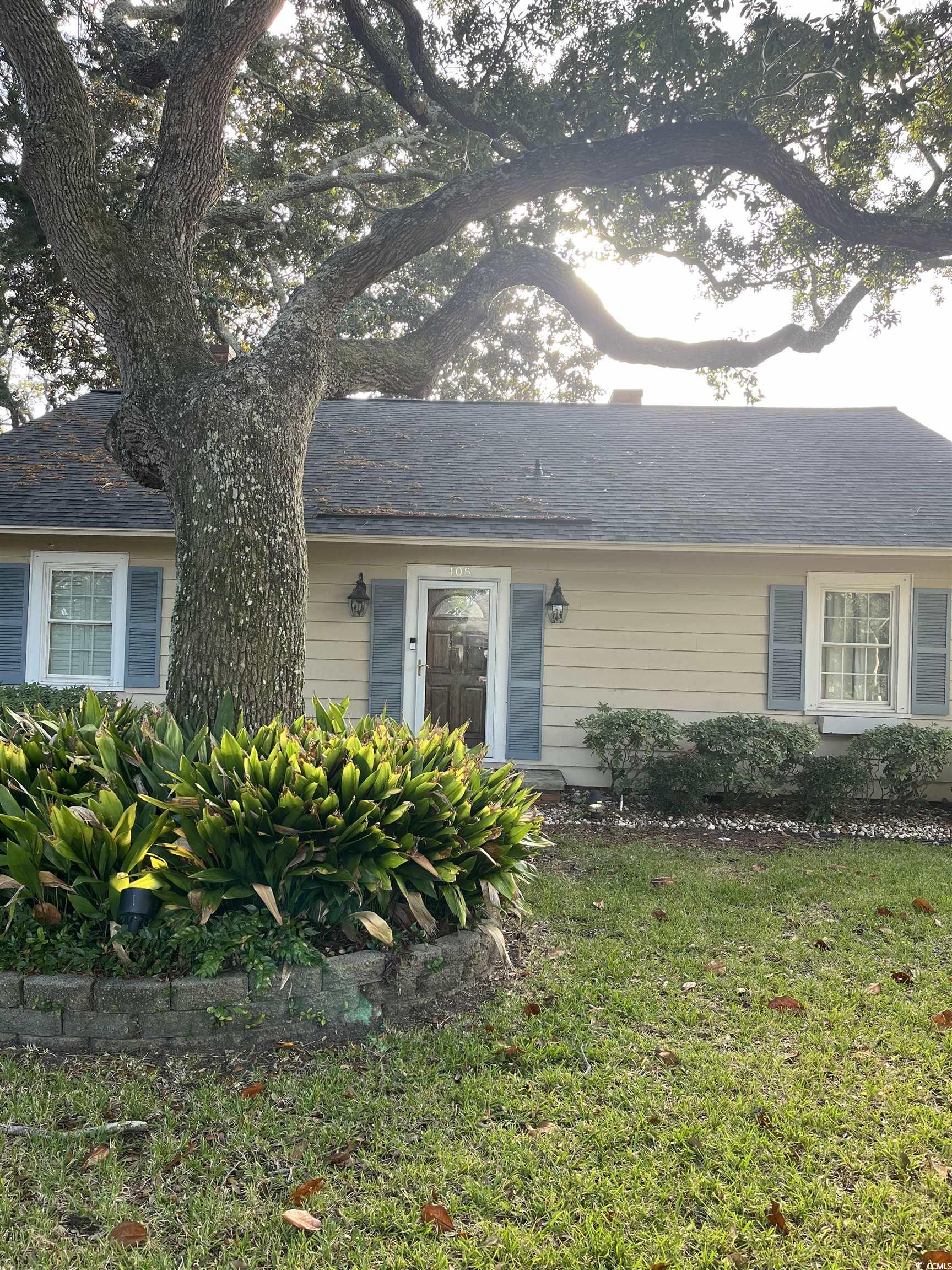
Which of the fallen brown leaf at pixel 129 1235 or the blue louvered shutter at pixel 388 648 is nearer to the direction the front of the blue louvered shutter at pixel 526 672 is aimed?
the fallen brown leaf

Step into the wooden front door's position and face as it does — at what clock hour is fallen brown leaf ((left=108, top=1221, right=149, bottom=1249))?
The fallen brown leaf is roughly at 12 o'clock from the wooden front door.

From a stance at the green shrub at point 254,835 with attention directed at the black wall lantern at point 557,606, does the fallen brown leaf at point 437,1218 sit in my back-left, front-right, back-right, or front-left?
back-right

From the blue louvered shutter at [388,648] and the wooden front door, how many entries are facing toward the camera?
2

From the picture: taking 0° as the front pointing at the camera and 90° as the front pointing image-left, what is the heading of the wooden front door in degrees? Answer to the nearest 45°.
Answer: approximately 0°

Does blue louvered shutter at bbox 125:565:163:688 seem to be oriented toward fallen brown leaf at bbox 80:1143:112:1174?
yes

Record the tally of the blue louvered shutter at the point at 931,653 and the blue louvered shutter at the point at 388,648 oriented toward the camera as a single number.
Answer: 2

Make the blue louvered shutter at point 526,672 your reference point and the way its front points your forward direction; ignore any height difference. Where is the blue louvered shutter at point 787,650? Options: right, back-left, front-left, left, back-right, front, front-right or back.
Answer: left

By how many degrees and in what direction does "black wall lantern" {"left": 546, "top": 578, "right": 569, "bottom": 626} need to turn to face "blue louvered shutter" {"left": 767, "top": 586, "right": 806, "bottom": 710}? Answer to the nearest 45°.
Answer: approximately 90° to its left

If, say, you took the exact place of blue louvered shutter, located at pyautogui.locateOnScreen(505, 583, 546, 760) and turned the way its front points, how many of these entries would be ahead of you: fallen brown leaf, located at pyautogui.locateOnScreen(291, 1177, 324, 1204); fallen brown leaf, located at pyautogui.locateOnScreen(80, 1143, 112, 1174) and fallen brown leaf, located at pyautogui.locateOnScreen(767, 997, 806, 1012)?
3

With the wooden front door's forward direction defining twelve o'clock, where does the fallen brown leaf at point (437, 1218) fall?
The fallen brown leaf is roughly at 12 o'clock from the wooden front door.
